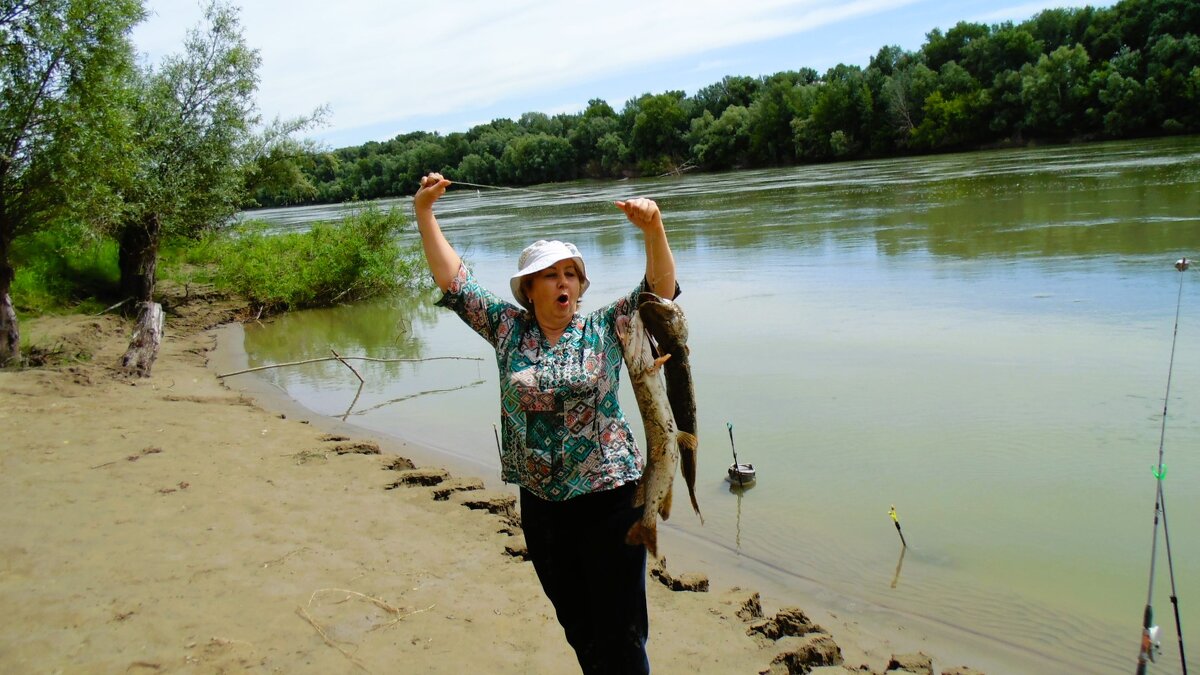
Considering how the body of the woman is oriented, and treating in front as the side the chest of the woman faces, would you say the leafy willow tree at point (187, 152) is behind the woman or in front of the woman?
behind

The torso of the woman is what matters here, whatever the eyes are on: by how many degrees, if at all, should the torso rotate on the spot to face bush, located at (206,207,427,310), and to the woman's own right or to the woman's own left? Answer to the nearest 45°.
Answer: approximately 180°

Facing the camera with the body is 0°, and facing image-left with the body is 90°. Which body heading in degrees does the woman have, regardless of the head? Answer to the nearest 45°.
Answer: approximately 0°

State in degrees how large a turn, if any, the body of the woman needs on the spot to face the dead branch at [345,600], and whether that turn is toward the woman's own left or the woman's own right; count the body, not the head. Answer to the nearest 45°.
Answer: approximately 135° to the woman's own right

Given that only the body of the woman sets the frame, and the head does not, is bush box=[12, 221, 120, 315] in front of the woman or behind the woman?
behind

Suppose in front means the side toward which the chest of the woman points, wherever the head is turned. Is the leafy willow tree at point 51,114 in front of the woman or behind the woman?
behind
